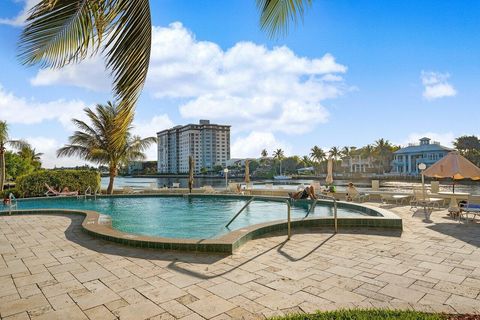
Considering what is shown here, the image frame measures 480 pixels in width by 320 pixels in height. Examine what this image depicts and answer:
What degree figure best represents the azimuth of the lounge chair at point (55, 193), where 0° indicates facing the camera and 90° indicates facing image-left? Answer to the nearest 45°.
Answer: approximately 270°

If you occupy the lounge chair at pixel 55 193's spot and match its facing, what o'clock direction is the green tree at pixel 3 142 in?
The green tree is roughly at 8 o'clock from the lounge chair.

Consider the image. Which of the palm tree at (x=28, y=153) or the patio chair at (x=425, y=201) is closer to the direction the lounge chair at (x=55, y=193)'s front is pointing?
the patio chair

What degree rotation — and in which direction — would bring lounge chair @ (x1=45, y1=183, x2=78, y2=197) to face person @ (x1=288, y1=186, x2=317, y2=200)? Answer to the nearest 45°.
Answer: approximately 45° to its right

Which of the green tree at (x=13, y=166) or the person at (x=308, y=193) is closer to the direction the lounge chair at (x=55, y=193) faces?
the person
